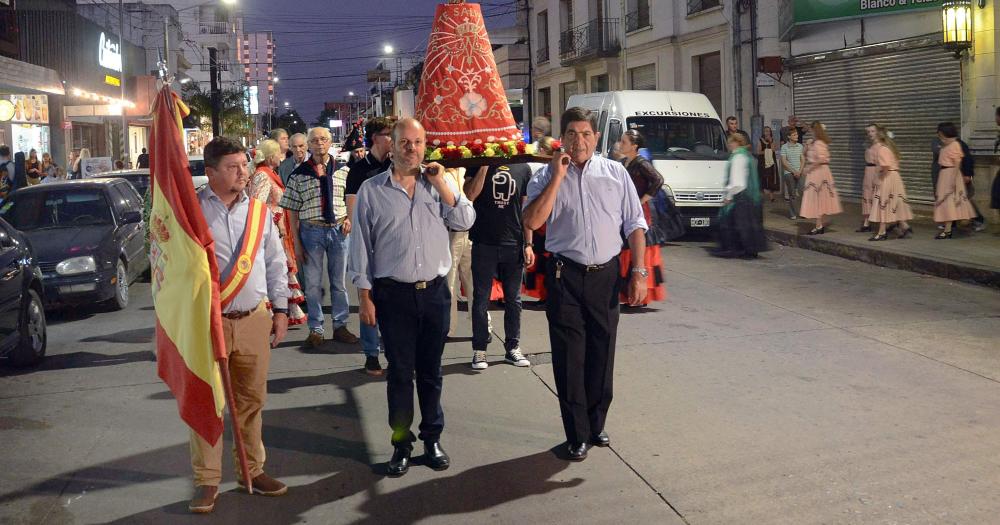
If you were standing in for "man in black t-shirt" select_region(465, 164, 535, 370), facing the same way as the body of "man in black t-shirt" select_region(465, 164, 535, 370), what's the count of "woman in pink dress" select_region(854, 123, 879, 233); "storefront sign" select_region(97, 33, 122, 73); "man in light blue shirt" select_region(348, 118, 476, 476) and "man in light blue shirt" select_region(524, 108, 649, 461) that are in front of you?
2

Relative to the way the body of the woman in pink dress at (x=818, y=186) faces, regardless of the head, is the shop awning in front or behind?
in front

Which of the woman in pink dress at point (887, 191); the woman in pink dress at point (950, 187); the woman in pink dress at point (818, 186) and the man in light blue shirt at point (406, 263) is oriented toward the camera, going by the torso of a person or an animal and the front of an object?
the man in light blue shirt

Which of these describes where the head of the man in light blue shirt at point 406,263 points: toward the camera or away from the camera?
toward the camera

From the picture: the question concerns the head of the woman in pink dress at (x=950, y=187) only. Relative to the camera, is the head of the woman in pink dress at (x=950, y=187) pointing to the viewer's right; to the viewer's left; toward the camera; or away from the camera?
to the viewer's left

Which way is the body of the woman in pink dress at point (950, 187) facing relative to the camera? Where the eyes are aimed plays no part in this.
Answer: to the viewer's left

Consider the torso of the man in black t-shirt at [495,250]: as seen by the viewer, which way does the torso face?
toward the camera

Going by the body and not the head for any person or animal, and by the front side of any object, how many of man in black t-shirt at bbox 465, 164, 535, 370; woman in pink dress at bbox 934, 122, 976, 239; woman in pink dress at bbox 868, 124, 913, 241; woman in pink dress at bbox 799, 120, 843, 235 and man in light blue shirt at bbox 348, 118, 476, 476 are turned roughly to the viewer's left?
3

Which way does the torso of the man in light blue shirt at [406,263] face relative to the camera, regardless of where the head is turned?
toward the camera
